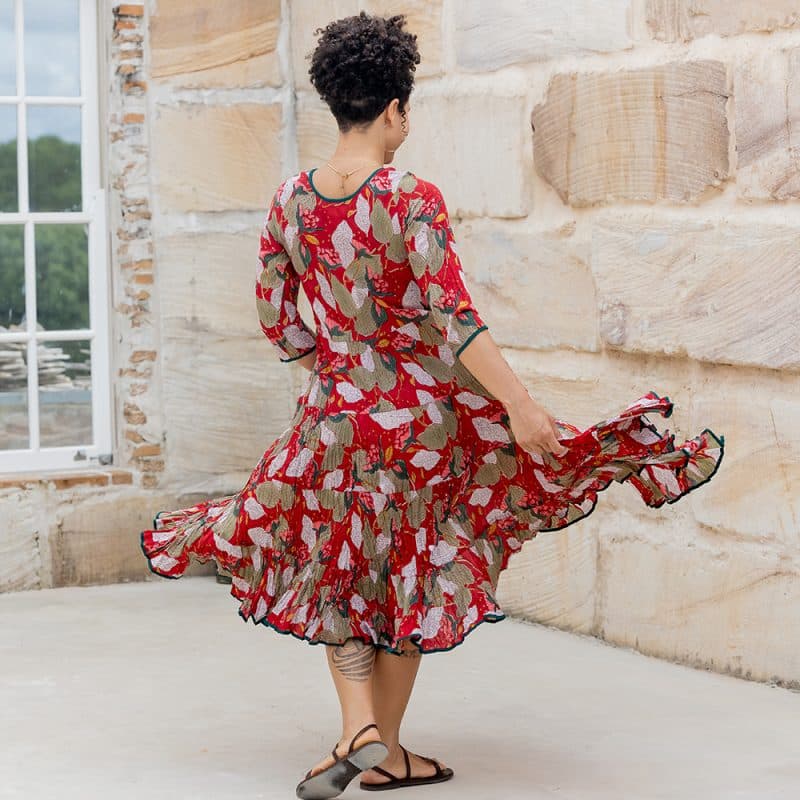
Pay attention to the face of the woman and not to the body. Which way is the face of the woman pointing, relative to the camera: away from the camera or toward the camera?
away from the camera

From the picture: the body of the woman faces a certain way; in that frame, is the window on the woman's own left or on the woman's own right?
on the woman's own left

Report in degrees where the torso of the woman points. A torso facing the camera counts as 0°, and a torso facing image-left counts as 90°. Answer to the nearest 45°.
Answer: approximately 225°
